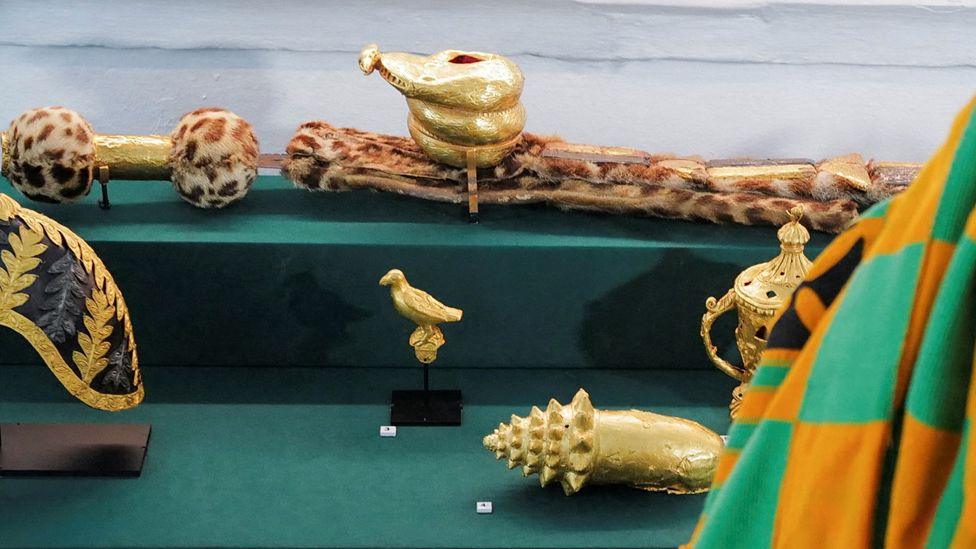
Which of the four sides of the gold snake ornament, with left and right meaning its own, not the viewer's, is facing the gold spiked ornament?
left

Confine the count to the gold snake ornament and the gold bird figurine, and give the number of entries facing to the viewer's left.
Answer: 2

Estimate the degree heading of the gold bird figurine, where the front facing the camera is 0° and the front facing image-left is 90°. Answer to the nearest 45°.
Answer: approximately 90°

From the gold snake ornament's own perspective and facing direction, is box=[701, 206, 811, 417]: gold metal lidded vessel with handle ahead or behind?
behind

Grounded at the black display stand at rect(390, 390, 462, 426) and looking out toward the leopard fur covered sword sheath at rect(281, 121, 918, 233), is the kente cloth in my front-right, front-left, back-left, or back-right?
back-right

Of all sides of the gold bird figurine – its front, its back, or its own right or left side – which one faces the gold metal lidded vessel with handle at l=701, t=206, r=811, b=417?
back

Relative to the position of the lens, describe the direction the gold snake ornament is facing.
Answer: facing to the left of the viewer

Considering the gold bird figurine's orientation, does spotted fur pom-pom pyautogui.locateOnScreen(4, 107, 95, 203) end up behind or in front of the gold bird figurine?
in front
